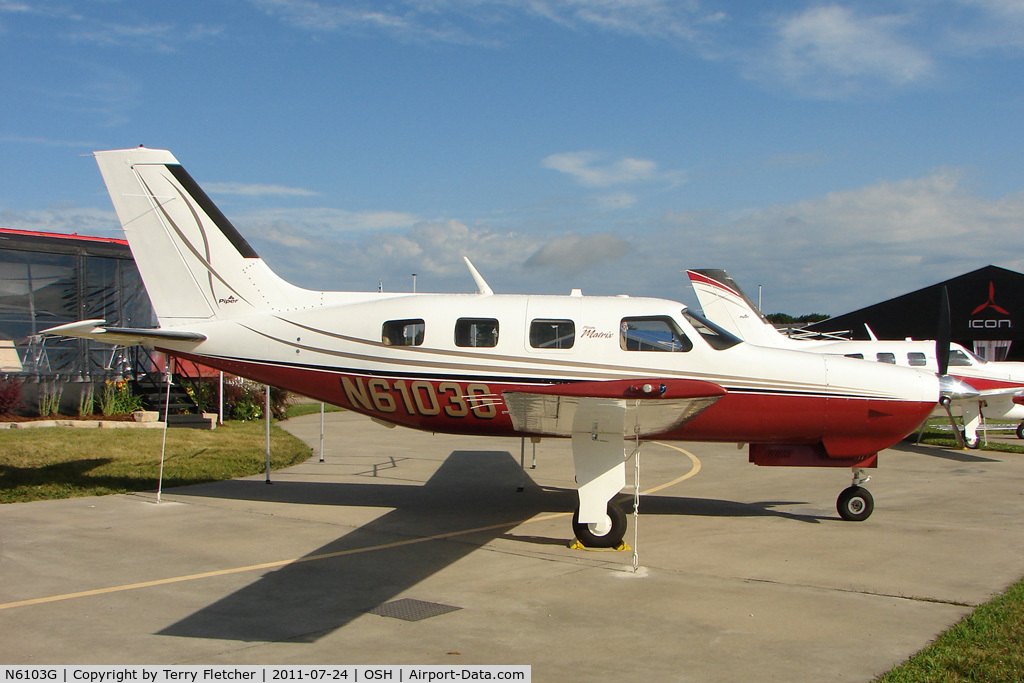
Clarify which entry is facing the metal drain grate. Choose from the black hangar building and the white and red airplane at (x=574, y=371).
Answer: the black hangar building

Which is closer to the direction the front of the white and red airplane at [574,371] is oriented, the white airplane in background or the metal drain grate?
the white airplane in background

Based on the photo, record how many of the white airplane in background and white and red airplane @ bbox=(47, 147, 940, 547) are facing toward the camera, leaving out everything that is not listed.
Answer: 0

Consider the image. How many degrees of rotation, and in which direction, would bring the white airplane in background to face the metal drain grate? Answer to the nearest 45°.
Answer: approximately 90° to its right

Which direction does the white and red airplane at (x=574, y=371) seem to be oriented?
to the viewer's right

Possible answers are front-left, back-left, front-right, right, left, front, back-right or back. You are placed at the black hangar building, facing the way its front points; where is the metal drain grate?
front

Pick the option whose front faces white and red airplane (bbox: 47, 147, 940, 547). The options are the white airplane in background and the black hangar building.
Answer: the black hangar building

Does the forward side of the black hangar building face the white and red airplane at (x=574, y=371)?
yes

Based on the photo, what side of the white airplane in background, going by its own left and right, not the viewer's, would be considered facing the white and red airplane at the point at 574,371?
right

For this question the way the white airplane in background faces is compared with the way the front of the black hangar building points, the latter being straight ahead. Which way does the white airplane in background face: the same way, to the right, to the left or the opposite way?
to the left

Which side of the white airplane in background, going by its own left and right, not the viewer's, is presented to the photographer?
right

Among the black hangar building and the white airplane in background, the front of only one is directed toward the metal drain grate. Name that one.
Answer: the black hangar building

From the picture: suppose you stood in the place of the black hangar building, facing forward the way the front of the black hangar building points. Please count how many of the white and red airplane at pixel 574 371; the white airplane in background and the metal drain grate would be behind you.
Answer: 0

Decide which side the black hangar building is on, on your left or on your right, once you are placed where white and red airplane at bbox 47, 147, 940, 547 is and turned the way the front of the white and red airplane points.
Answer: on your left

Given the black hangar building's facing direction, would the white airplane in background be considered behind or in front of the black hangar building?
in front

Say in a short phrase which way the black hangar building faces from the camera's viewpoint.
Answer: facing the viewer
